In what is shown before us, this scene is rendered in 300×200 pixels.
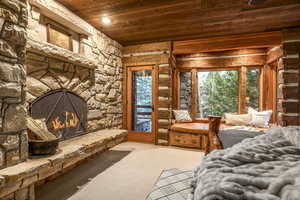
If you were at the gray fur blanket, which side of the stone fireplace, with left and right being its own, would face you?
front

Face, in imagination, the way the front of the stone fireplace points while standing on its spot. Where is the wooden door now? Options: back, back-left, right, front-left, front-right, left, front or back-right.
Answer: left

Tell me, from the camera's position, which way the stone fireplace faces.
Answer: facing the viewer and to the right of the viewer

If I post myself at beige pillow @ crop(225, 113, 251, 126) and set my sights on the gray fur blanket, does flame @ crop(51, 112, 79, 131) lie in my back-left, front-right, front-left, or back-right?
front-right

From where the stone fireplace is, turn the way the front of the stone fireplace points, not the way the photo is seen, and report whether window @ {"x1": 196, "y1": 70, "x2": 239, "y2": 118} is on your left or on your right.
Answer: on your left

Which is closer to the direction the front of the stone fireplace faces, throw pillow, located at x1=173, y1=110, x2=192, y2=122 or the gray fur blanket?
the gray fur blanket
